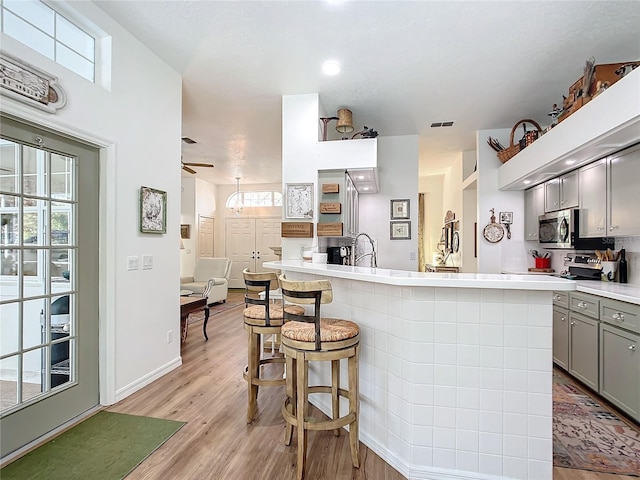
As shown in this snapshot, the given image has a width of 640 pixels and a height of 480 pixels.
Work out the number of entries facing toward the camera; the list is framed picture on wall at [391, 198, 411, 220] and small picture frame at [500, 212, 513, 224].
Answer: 2

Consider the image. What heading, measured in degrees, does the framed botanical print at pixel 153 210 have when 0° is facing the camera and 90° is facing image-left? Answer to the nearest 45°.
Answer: approximately 315°

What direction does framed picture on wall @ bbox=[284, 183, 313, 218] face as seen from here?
toward the camera

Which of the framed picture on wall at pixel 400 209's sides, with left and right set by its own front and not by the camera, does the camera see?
front

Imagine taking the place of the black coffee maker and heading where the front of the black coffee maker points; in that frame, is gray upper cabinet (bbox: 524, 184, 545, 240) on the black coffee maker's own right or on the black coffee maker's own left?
on the black coffee maker's own left

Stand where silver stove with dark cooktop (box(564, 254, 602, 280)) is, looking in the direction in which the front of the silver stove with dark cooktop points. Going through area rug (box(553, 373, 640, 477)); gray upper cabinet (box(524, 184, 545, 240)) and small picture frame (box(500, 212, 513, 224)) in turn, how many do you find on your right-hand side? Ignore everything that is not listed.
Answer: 2

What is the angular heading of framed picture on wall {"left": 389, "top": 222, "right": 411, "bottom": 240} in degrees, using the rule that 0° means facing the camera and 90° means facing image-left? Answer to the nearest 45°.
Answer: approximately 0°

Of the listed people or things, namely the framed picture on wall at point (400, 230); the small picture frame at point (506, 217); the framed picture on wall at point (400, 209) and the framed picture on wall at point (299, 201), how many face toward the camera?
4

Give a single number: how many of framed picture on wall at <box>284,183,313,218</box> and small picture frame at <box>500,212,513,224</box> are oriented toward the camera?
2

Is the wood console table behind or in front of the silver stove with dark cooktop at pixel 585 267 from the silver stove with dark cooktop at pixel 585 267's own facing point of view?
in front

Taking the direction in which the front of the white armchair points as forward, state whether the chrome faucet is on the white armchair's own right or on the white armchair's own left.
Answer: on the white armchair's own left

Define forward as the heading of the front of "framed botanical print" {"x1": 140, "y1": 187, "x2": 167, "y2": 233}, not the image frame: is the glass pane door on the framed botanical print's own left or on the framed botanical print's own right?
on the framed botanical print's own right

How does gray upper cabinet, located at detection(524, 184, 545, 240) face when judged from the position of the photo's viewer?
facing the viewer and to the left of the viewer

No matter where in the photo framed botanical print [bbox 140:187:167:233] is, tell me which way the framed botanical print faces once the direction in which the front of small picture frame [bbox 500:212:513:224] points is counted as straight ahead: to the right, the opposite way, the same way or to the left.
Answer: to the left

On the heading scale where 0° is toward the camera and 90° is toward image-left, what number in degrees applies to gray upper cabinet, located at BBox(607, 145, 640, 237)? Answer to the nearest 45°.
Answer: approximately 45°

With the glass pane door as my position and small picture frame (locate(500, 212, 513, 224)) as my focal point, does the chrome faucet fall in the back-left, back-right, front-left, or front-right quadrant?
front-left

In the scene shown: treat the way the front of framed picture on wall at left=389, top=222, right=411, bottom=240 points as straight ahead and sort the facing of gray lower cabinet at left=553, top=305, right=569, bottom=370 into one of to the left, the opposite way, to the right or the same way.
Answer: to the right

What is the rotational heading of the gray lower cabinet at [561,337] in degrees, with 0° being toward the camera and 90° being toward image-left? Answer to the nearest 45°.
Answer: approximately 45°

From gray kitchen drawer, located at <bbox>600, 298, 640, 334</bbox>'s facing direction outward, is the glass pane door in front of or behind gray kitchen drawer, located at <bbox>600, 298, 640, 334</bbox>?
in front
